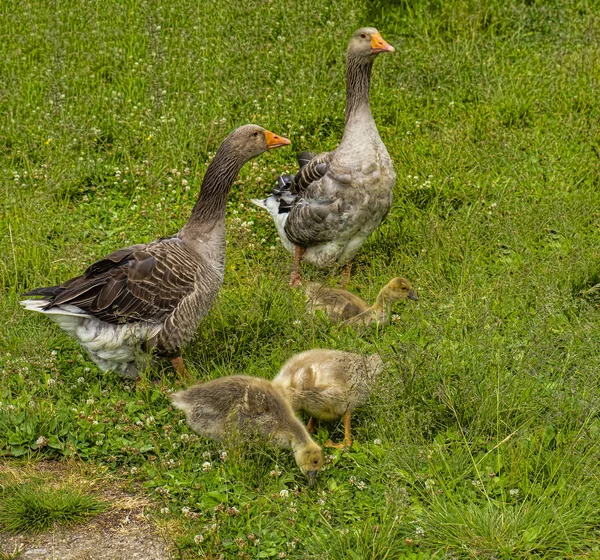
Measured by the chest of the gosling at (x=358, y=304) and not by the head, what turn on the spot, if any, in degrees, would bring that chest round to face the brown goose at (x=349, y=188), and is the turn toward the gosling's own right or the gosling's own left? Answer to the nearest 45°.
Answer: approximately 90° to the gosling's own left

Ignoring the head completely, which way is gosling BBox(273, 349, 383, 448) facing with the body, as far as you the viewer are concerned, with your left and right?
facing to the left of the viewer

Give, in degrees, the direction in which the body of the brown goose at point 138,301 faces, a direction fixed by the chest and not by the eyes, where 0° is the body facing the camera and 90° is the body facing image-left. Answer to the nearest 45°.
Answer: approximately 270°

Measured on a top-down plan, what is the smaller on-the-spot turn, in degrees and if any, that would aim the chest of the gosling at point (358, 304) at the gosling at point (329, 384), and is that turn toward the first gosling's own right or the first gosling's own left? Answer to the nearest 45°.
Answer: approximately 90° to the first gosling's own right

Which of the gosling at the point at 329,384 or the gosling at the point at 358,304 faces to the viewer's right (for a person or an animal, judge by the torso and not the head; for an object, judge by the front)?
the gosling at the point at 358,304

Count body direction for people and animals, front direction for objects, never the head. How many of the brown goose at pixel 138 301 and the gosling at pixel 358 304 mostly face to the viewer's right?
2

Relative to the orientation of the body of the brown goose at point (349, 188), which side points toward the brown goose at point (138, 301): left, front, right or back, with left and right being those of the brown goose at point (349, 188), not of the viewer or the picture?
right

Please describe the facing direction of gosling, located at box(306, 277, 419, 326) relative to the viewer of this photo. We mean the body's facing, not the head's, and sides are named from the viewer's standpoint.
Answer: facing to the right of the viewer

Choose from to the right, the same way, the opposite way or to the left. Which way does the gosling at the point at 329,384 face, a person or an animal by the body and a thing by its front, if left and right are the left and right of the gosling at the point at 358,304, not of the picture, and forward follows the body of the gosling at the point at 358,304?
the opposite way

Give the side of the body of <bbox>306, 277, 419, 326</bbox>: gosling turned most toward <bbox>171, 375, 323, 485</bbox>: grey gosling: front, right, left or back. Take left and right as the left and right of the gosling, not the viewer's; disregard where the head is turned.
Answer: right

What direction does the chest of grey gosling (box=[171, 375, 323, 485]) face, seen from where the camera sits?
to the viewer's right
